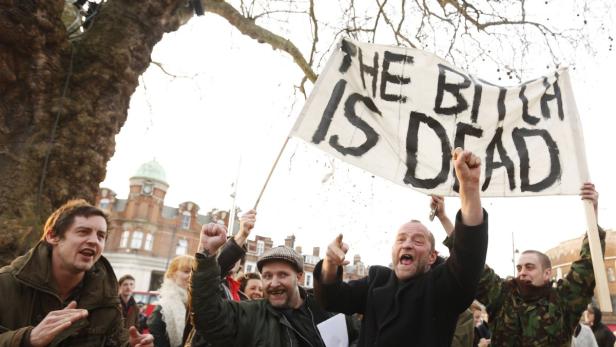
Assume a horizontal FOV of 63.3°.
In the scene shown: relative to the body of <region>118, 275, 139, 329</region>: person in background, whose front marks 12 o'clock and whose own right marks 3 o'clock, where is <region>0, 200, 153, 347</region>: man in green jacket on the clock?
The man in green jacket is roughly at 12 o'clock from the person in background.

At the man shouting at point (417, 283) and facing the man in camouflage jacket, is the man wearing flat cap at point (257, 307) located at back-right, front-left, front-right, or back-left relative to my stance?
back-left

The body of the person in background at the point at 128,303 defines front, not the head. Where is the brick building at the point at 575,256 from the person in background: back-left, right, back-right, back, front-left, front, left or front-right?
back-left

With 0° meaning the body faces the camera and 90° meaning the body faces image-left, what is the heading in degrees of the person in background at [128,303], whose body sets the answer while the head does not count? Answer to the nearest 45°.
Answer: approximately 0°

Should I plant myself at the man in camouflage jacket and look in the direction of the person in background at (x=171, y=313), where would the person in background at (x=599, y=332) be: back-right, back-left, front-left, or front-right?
back-right

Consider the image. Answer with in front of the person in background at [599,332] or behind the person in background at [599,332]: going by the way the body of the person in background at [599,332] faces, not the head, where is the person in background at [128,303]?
in front

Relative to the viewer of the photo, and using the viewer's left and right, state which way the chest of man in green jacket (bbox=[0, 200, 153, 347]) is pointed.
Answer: facing the viewer and to the right of the viewer
